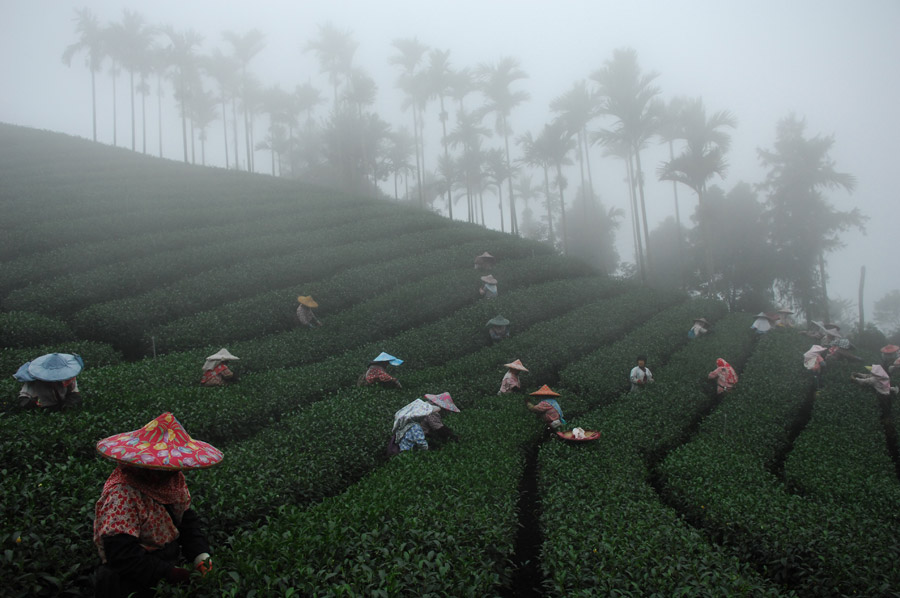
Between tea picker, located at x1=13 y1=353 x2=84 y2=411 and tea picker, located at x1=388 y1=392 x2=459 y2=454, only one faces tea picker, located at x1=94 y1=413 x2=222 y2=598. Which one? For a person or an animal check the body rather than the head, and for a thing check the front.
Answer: tea picker, located at x1=13 y1=353 x2=84 y2=411

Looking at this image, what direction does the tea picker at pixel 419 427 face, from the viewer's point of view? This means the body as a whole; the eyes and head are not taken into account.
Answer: to the viewer's right

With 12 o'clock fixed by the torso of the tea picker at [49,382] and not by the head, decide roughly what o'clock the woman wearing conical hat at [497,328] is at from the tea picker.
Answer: The woman wearing conical hat is roughly at 9 o'clock from the tea picker.

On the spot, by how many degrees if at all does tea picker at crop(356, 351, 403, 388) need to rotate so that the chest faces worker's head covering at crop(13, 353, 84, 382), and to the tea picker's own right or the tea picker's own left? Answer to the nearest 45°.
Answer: approximately 135° to the tea picker's own right

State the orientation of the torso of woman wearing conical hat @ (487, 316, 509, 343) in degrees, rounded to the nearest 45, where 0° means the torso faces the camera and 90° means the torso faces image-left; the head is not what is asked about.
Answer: approximately 0°

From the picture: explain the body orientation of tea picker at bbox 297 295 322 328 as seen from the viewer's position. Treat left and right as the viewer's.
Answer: facing to the right of the viewer
